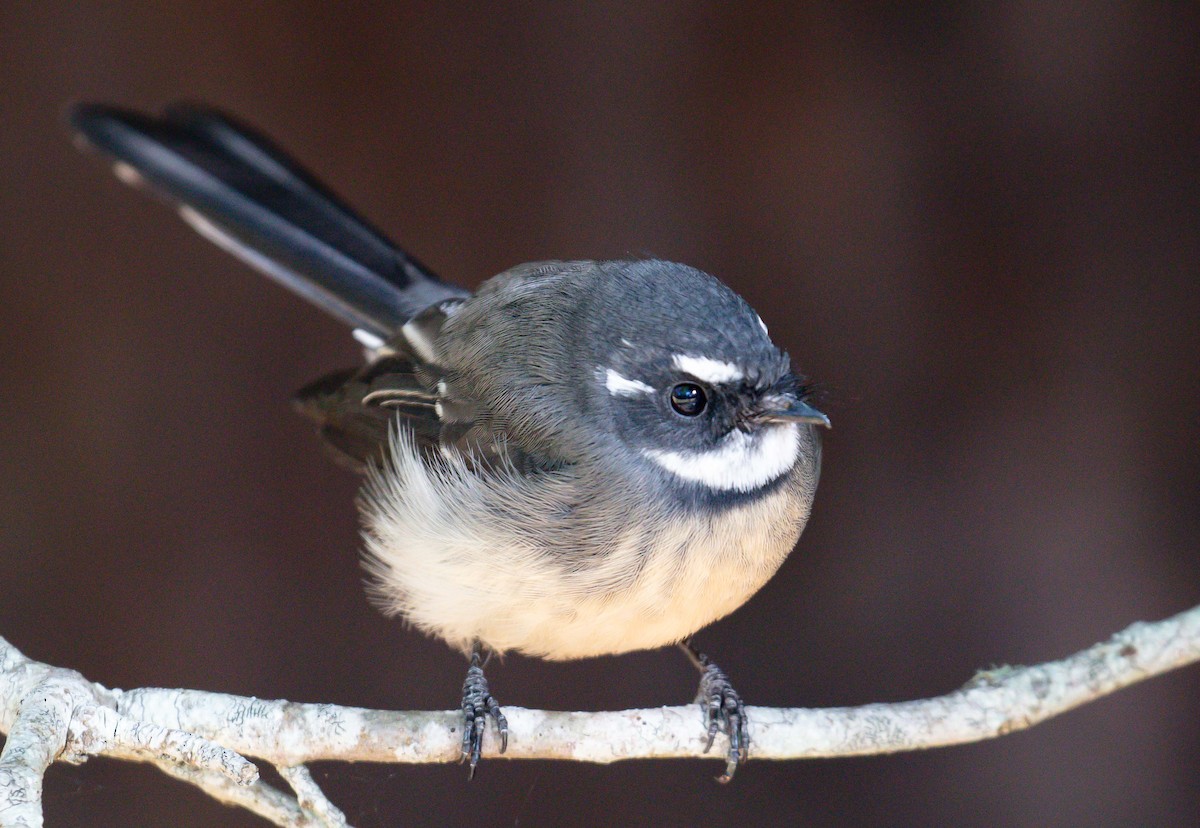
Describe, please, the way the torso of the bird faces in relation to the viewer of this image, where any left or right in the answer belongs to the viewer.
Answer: facing the viewer and to the right of the viewer
